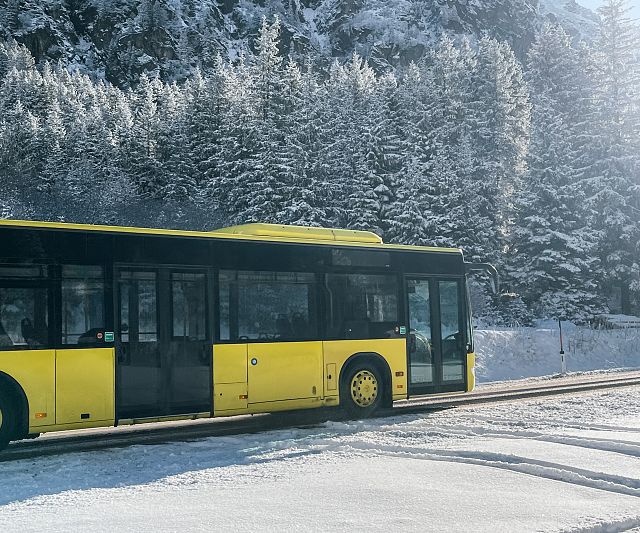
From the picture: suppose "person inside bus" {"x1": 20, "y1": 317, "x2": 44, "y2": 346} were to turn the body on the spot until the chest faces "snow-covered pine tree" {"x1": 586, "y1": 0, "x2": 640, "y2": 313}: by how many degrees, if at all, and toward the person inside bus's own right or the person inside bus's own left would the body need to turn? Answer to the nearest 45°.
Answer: approximately 45° to the person inside bus's own left

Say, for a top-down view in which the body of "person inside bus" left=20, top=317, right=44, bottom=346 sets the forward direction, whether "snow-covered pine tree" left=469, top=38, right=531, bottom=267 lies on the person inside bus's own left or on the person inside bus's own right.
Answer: on the person inside bus's own left

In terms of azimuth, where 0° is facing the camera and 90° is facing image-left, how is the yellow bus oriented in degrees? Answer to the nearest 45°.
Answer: approximately 225°

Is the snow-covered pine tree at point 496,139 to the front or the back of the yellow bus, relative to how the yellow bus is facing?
to the front

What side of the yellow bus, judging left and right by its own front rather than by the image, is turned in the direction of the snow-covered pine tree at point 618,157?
front

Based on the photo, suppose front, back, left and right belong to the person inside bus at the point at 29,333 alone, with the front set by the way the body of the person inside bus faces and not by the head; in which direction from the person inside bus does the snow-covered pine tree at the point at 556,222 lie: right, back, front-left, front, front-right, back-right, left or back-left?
front-left

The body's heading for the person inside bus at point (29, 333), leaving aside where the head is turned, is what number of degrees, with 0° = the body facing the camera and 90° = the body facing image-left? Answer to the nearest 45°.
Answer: approximately 270°
